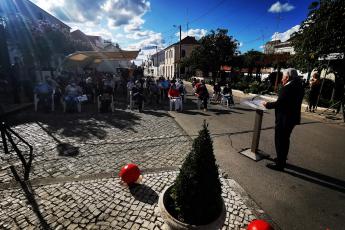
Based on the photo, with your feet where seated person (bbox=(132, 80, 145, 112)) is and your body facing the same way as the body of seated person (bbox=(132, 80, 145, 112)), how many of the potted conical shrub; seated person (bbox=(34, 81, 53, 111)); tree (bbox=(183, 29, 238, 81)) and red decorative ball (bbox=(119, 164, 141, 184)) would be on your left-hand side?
1

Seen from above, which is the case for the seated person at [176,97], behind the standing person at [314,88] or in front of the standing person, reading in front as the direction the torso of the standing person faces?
in front

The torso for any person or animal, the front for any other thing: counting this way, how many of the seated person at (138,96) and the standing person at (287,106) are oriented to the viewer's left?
1

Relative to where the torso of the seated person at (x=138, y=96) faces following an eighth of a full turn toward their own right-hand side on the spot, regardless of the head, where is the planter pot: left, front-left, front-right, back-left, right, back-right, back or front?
front

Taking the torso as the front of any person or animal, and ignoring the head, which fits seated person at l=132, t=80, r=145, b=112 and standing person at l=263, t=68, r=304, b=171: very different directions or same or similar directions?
very different directions

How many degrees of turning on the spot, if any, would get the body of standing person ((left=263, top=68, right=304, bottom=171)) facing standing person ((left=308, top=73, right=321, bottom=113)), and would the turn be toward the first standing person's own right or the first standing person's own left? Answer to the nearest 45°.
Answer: approximately 90° to the first standing person's own right

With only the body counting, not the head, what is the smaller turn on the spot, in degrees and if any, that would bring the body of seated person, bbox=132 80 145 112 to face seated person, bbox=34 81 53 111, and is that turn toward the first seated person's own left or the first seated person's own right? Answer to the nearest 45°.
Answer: approximately 135° to the first seated person's own right

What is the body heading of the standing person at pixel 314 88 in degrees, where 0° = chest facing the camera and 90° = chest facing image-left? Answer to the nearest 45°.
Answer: approximately 45°

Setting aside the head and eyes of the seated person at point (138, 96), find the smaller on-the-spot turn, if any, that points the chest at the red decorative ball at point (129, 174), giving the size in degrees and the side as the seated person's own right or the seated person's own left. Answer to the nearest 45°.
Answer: approximately 45° to the seated person's own right

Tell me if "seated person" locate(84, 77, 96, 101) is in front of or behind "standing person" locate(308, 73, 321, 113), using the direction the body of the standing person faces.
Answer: in front

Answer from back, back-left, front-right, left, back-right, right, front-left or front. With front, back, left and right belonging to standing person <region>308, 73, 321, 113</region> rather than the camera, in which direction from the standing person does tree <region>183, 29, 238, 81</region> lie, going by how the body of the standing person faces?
right

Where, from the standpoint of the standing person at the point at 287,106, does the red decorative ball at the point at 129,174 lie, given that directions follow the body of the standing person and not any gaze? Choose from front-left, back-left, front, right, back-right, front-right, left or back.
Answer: front-left

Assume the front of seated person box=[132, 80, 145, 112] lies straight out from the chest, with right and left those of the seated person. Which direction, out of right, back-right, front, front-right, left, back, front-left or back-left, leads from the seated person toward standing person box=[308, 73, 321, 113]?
front-left

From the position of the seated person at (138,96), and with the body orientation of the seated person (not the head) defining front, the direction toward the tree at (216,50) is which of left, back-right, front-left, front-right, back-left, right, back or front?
left

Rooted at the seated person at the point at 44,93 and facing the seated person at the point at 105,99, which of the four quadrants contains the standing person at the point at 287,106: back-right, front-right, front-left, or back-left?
front-right

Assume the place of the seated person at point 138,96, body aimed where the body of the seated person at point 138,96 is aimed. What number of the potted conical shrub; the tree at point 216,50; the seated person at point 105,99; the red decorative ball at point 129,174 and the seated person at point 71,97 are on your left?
1

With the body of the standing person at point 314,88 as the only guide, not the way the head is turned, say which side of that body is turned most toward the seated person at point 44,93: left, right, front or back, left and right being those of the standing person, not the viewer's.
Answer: front

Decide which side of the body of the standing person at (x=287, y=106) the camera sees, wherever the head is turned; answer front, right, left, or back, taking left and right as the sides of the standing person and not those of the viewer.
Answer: left

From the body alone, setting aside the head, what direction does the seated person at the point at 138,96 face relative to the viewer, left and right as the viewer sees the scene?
facing the viewer and to the right of the viewer

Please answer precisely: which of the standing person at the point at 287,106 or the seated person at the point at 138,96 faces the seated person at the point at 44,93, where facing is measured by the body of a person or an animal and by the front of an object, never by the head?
the standing person

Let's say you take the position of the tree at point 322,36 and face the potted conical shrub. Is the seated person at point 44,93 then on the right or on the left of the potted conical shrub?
right
